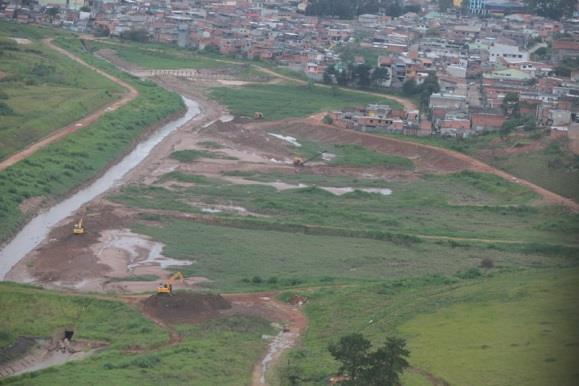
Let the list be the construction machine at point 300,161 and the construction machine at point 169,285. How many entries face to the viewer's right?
2

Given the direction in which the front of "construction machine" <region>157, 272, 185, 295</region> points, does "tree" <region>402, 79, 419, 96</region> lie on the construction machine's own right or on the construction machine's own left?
on the construction machine's own left

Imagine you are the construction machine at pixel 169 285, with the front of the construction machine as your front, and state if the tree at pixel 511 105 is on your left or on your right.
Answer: on your left

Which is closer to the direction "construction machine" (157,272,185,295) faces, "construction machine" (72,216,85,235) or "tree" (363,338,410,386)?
the tree

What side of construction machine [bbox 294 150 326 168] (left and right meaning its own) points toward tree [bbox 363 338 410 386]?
right

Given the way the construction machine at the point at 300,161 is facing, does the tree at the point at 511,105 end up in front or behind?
in front

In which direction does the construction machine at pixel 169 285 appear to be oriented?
to the viewer's right

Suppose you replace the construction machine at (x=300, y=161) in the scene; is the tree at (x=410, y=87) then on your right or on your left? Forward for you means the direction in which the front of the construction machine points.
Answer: on your left

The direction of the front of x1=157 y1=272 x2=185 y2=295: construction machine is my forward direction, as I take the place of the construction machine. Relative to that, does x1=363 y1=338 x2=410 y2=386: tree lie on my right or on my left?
on my right

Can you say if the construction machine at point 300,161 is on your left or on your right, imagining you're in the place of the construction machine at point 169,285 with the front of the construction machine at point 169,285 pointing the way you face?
on your left

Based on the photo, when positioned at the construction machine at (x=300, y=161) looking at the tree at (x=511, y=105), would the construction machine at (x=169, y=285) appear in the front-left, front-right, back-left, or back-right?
back-right

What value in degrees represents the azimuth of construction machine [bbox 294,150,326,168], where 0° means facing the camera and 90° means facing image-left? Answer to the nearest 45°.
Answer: approximately 270°

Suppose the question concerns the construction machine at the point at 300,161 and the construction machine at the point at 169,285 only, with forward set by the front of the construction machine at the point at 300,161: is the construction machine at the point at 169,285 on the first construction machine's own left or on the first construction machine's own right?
on the first construction machine's own right

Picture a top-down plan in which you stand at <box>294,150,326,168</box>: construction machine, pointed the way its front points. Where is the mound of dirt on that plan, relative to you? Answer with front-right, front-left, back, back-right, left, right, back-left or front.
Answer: right

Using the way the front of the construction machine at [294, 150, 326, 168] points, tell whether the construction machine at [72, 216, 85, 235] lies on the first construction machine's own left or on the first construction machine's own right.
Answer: on the first construction machine's own right
